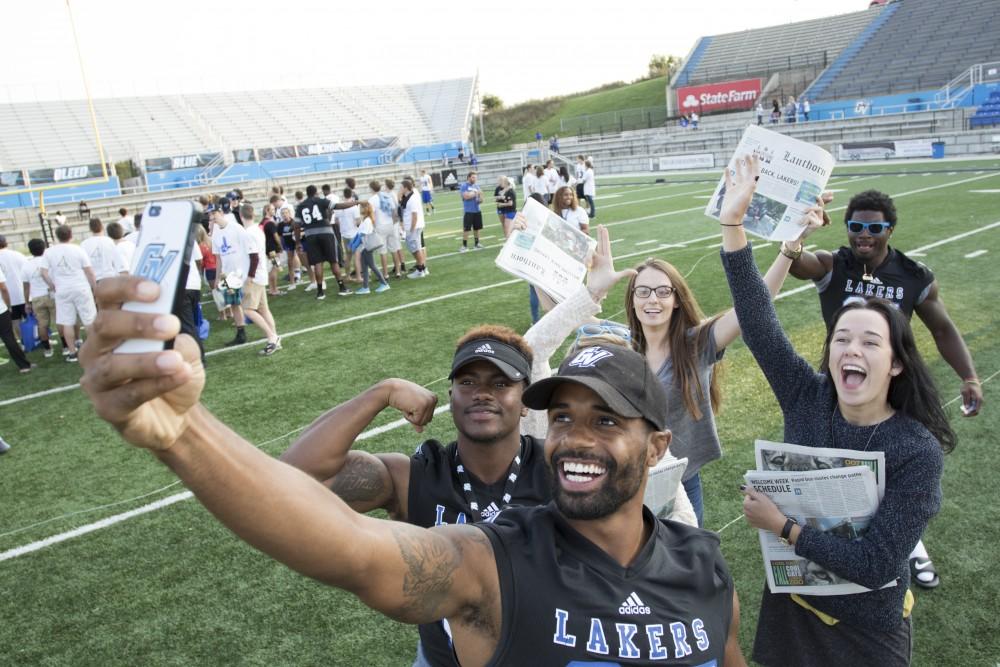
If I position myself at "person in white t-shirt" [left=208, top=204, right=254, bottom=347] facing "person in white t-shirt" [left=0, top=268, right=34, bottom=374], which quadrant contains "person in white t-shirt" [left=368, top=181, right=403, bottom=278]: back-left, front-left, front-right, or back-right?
back-right

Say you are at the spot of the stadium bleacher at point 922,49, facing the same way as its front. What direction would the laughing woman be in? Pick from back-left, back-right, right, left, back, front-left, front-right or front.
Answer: front-left

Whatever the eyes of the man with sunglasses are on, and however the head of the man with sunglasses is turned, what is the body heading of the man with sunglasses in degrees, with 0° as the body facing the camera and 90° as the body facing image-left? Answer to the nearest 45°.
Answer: approximately 0°

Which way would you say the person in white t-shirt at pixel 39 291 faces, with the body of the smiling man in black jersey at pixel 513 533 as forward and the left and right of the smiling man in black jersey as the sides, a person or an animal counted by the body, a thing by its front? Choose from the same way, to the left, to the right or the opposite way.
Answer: the opposite way

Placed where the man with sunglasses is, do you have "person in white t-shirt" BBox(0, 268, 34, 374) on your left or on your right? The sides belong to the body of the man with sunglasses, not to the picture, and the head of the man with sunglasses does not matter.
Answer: on your right

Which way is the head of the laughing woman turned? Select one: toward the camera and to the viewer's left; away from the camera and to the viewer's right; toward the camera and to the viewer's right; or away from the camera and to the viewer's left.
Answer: toward the camera and to the viewer's left

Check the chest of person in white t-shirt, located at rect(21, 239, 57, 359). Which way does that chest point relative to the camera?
away from the camera

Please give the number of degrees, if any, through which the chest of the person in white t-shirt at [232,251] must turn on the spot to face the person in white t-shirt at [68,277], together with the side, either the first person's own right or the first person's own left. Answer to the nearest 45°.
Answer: approximately 45° to the first person's own right

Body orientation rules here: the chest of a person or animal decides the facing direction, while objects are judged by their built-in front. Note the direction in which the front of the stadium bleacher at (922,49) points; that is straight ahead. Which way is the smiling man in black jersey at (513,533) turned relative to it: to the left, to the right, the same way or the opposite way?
to the left
